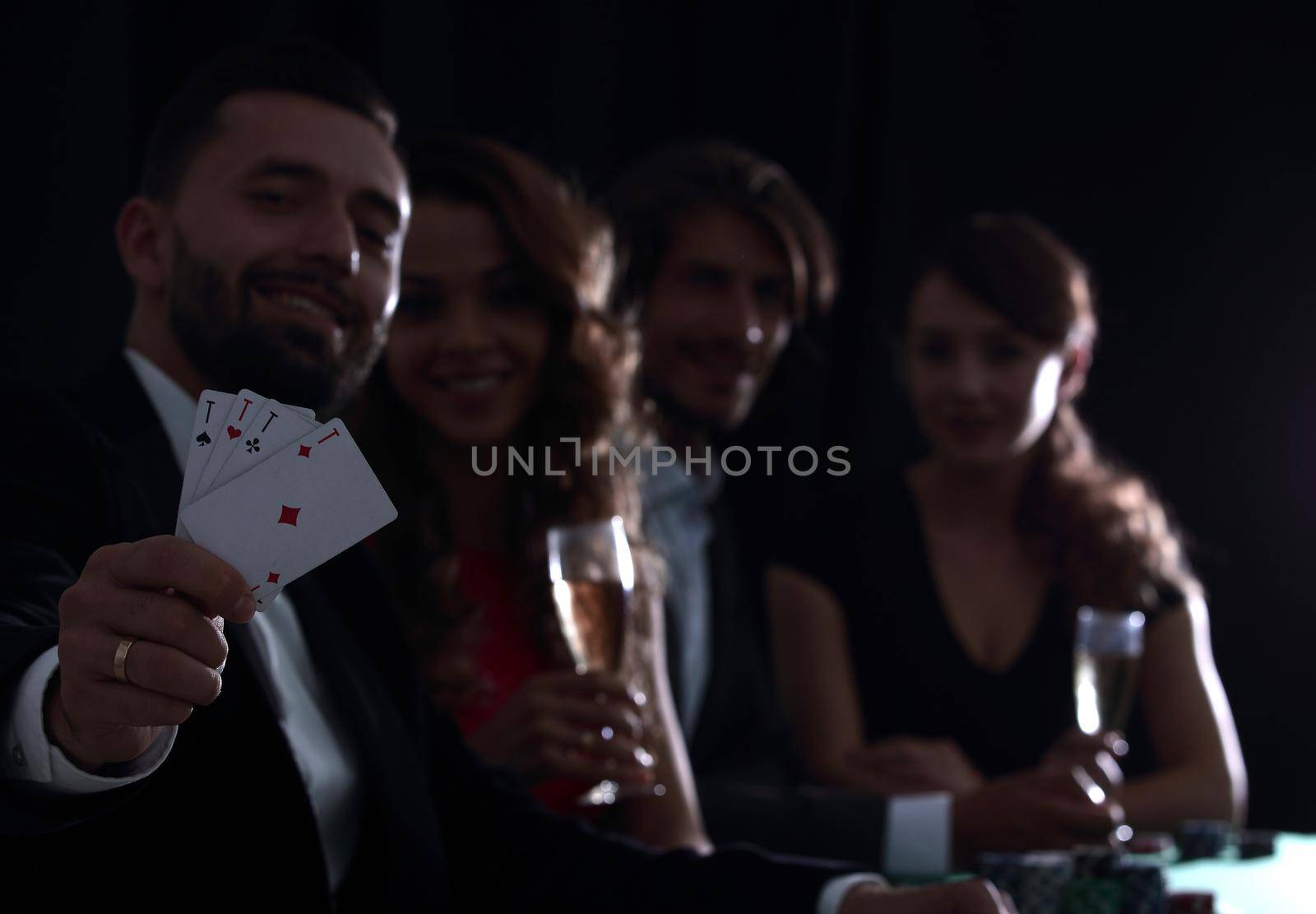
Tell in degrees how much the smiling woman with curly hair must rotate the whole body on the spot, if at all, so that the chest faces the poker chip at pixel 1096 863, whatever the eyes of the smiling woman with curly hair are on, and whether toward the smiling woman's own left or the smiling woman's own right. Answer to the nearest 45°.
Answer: approximately 45° to the smiling woman's own left

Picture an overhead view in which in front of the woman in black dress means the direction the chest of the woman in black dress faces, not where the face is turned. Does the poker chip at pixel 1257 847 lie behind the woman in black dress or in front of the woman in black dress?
in front

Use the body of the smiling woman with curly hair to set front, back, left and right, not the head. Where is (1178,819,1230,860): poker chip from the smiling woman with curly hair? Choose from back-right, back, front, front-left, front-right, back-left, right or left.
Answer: left

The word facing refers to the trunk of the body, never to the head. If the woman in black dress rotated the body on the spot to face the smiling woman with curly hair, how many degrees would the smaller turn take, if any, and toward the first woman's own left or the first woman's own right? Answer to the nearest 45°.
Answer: approximately 45° to the first woman's own right

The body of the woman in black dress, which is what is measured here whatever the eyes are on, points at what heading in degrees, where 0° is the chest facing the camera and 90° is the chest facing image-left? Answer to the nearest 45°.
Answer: approximately 0°

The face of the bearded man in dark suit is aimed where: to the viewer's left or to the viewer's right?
to the viewer's right

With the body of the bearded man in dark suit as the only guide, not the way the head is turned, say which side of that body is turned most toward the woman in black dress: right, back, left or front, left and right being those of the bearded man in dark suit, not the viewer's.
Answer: left

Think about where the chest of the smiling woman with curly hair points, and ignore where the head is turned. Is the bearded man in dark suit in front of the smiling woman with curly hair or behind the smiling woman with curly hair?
in front

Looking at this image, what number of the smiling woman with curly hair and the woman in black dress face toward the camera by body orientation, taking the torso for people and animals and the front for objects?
2
